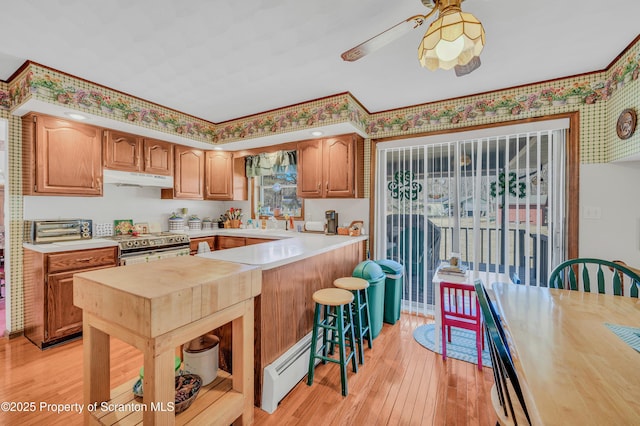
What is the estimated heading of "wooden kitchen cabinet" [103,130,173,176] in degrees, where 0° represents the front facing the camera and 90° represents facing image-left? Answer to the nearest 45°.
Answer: approximately 315°

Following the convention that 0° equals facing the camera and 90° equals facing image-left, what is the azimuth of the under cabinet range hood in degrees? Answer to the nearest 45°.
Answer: approximately 315°

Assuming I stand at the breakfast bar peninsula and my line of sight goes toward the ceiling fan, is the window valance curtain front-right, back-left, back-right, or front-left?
back-left

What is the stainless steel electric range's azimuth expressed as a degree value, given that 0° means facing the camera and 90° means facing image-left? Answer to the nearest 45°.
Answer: approximately 315°
